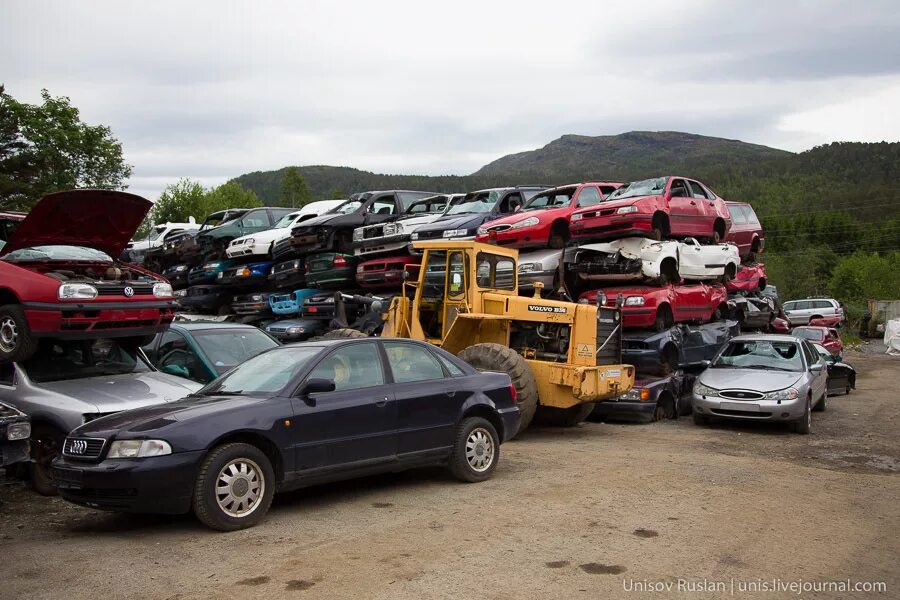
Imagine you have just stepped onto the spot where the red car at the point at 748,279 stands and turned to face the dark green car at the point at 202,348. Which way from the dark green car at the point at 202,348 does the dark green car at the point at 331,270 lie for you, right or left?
right

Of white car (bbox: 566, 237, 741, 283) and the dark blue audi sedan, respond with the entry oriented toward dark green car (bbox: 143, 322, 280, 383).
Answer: the white car

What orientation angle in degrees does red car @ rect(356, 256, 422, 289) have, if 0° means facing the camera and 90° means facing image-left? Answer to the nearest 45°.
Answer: approximately 45°

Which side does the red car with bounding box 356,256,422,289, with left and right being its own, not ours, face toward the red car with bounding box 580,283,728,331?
left

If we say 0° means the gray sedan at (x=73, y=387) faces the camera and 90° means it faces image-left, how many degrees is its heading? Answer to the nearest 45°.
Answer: approximately 315°

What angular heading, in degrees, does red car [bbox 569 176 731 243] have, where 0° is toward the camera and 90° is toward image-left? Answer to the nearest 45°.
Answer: approximately 45°

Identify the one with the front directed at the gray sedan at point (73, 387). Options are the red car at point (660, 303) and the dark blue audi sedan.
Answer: the red car

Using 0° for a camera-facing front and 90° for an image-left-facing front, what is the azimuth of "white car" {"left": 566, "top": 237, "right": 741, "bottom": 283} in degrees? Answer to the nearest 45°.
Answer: approximately 45°

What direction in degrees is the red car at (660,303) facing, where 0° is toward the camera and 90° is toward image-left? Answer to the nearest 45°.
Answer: approximately 45°

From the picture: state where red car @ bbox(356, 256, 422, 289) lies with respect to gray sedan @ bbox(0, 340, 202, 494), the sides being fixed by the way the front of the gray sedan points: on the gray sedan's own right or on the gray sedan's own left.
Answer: on the gray sedan's own left

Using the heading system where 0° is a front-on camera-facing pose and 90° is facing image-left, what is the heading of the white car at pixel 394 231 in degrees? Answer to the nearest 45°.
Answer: approximately 45°

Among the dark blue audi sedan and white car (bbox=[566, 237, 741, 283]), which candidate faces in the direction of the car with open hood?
the white car

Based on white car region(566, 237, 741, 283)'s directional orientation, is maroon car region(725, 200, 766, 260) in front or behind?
behind
